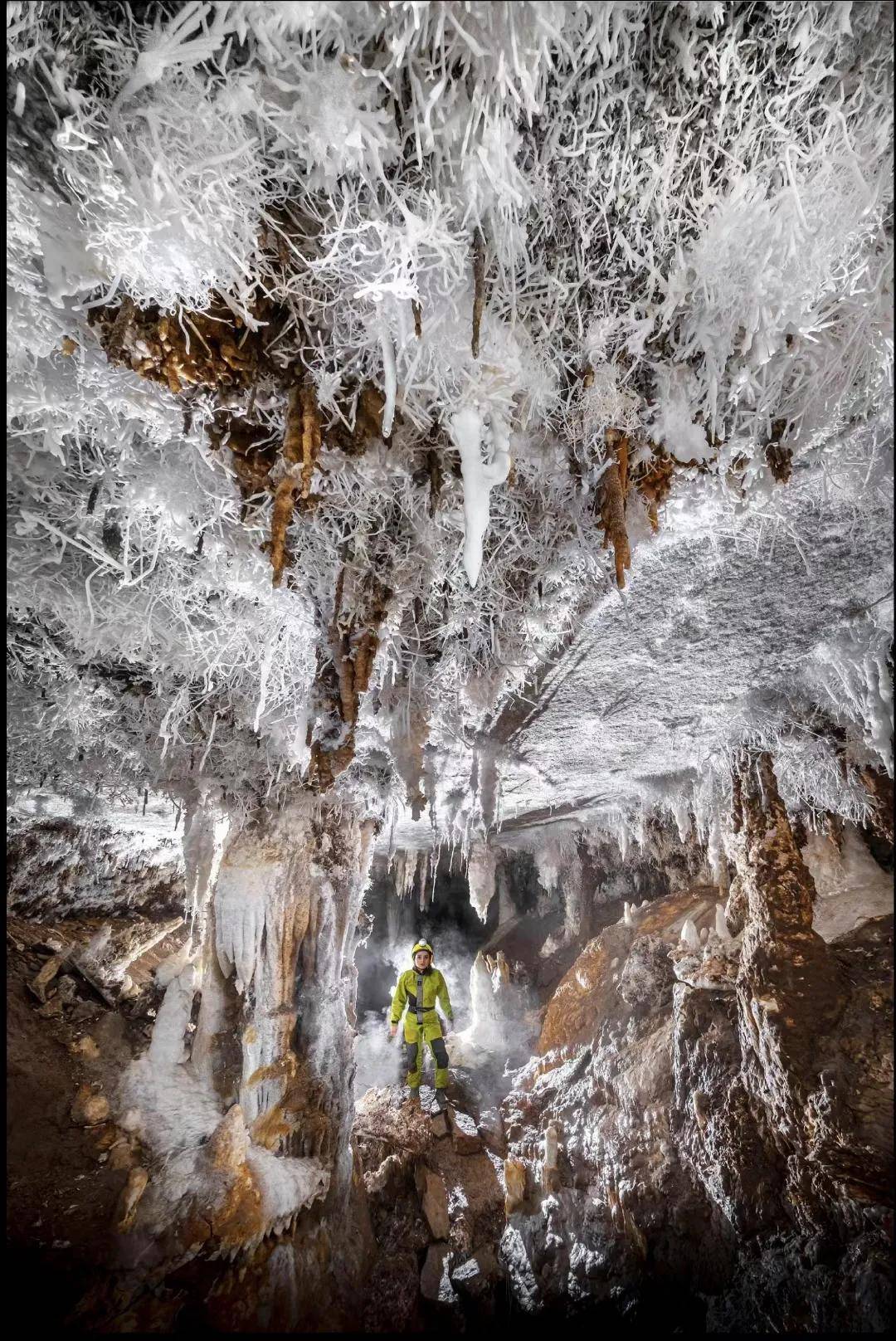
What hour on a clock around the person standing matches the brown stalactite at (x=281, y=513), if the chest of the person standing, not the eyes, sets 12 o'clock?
The brown stalactite is roughly at 12 o'clock from the person standing.

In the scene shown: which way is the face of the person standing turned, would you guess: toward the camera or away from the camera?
toward the camera

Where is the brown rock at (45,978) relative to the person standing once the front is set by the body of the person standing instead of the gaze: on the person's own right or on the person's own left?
on the person's own right

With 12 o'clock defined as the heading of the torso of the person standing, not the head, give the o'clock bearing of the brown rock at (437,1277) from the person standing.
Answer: The brown rock is roughly at 12 o'clock from the person standing.

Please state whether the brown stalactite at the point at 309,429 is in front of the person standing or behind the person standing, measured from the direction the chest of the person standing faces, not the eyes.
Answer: in front

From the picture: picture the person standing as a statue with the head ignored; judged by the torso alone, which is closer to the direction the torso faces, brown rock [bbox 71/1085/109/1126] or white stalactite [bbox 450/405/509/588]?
the white stalactite

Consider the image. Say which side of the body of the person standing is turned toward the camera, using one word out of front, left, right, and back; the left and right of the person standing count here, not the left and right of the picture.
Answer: front

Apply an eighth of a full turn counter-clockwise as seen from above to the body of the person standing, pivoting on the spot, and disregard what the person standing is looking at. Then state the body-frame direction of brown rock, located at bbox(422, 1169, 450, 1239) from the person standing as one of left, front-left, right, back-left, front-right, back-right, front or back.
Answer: front-right

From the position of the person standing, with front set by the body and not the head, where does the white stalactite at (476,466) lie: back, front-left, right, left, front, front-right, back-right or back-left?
front

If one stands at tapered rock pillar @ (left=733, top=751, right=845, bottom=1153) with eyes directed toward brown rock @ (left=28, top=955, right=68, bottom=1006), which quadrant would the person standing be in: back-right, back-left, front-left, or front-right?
front-right

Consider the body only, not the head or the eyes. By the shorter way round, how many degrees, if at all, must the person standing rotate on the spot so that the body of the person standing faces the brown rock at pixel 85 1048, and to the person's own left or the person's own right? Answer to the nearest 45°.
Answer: approximately 90° to the person's own right
